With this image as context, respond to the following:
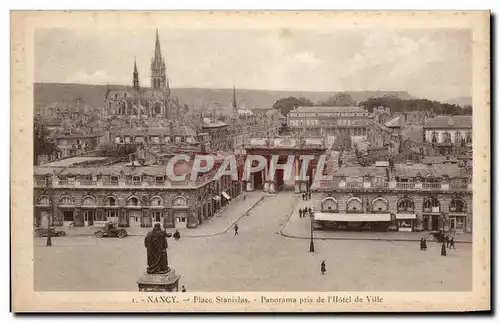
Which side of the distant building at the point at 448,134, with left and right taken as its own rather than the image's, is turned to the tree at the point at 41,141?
right

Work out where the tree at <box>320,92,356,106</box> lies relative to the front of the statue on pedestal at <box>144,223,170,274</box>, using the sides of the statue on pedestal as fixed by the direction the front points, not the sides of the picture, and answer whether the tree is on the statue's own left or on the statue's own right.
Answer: on the statue's own right

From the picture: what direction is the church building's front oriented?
to the viewer's right

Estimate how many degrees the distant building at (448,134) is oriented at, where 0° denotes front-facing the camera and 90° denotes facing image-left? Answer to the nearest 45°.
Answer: approximately 0°

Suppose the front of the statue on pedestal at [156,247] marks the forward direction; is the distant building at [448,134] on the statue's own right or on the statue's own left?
on the statue's own right

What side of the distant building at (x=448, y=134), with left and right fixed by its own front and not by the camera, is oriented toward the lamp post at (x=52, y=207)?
front

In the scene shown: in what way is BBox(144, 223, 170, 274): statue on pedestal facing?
away from the camera
